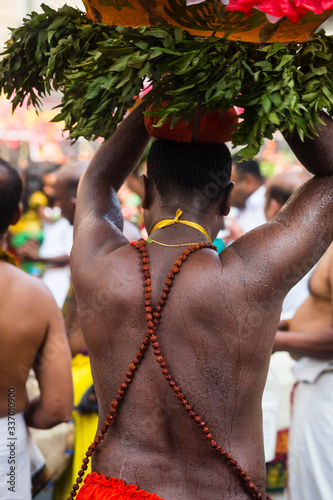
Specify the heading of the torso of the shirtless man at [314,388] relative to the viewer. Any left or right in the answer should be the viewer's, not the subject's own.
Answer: facing to the left of the viewer

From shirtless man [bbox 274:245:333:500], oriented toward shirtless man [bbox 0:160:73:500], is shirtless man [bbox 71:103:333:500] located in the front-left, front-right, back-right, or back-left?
front-left

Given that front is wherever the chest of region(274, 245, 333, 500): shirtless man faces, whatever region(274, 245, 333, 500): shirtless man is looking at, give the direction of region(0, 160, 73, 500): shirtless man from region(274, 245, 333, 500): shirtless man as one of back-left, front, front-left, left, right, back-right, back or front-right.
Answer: front-left

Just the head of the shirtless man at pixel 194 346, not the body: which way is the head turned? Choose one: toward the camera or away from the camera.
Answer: away from the camera

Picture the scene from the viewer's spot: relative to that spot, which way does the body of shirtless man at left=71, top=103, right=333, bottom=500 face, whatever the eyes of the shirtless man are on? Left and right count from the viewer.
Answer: facing away from the viewer

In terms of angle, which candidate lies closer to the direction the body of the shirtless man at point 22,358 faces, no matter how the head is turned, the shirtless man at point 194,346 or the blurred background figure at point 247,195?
the blurred background figure

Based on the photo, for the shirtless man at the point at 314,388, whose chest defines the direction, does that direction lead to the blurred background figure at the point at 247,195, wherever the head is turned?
no

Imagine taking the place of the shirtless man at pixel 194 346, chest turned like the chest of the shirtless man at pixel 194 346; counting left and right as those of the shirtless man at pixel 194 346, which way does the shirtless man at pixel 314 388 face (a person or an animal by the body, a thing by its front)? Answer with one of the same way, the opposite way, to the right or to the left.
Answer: to the left

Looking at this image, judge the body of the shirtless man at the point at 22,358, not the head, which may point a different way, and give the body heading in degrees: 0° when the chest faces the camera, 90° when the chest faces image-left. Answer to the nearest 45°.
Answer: approximately 180°

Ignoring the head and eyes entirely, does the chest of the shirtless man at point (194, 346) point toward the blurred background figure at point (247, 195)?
yes

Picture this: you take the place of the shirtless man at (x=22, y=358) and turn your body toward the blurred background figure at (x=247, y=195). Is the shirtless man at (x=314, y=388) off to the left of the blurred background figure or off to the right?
right

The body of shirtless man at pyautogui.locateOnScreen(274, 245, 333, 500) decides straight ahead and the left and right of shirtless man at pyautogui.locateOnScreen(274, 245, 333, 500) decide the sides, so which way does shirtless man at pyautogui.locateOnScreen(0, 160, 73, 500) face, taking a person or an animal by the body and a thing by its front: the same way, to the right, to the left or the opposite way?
to the right
